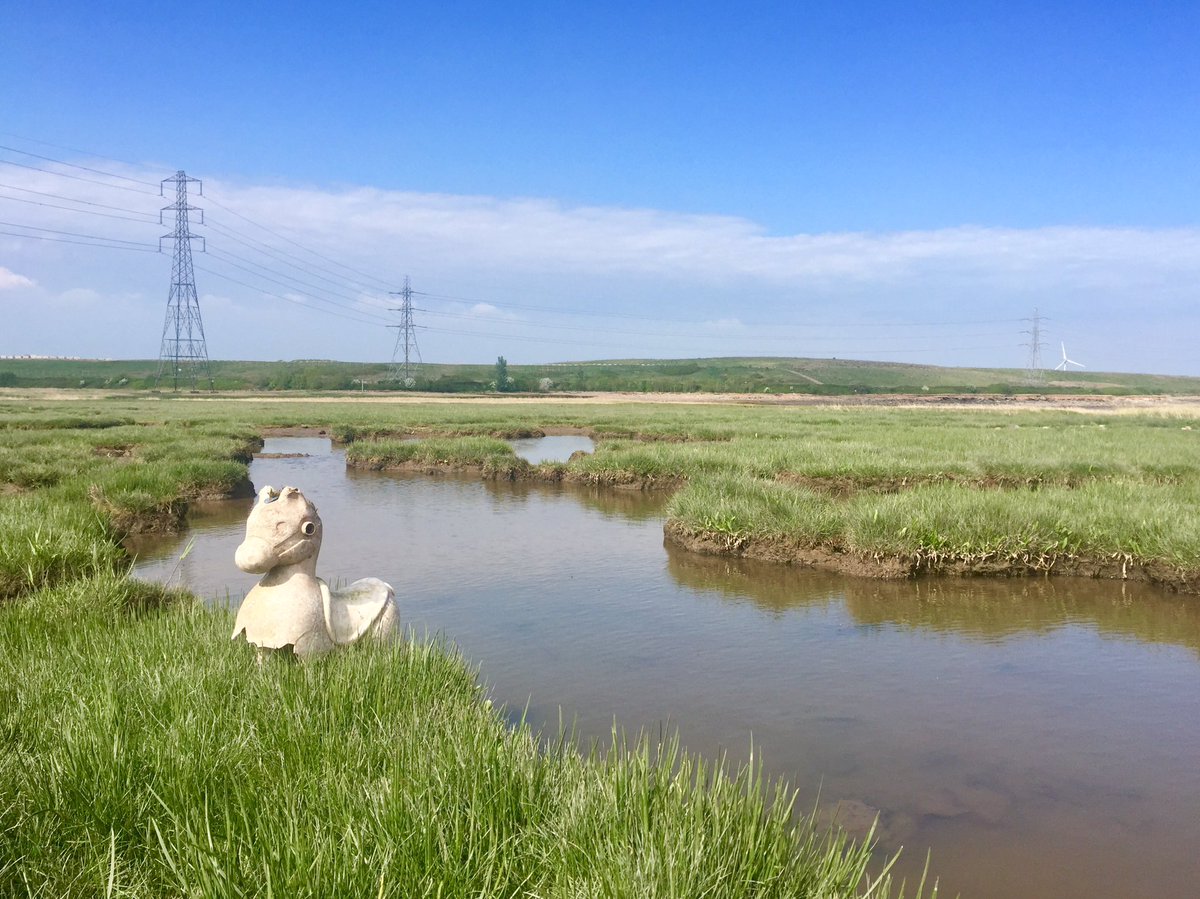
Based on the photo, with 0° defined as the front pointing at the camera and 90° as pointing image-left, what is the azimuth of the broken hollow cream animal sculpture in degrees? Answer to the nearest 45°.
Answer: approximately 45°
